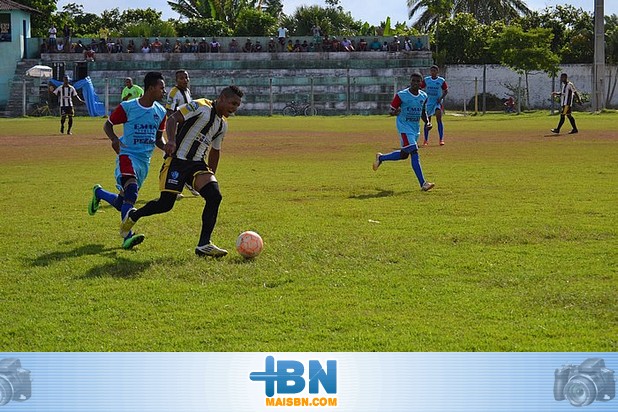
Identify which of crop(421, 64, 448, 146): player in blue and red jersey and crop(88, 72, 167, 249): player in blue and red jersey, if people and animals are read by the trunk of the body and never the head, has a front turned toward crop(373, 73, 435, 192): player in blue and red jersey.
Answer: crop(421, 64, 448, 146): player in blue and red jersey

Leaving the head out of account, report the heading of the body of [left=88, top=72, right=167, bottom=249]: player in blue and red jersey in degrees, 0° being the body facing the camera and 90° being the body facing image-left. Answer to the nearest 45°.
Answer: approximately 315°

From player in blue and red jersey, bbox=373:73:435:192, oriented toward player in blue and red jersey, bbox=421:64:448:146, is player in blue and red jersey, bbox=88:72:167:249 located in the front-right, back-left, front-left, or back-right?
back-left

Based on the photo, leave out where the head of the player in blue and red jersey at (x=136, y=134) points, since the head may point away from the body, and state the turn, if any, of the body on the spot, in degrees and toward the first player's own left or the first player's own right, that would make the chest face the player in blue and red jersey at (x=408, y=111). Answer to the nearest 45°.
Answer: approximately 90° to the first player's own left

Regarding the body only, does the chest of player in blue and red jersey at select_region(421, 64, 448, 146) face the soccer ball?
yes

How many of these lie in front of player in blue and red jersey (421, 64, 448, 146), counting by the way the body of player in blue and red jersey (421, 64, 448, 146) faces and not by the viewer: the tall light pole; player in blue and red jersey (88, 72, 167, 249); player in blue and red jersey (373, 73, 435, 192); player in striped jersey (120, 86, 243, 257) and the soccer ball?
4
